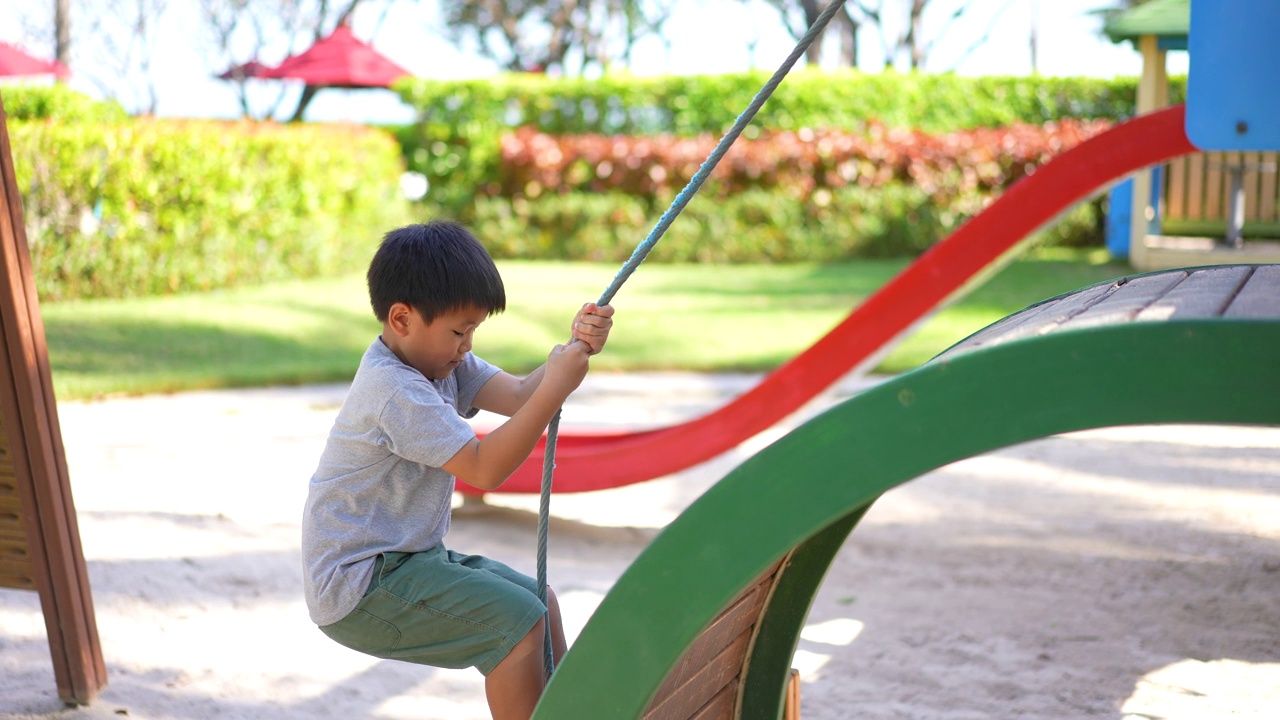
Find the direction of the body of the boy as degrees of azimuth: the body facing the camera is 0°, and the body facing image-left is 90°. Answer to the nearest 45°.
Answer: approximately 270°

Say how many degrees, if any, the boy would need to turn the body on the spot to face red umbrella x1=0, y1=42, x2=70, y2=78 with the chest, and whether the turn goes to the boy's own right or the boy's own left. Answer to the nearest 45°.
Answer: approximately 90° to the boy's own left

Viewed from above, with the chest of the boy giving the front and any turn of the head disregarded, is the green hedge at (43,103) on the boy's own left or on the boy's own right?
on the boy's own left

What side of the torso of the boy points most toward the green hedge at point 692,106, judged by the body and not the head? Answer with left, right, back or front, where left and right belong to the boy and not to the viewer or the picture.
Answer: left

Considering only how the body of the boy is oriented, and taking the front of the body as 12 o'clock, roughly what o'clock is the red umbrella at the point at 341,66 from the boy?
The red umbrella is roughly at 9 o'clock from the boy.

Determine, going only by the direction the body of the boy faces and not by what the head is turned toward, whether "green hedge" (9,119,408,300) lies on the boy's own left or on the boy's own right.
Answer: on the boy's own left
